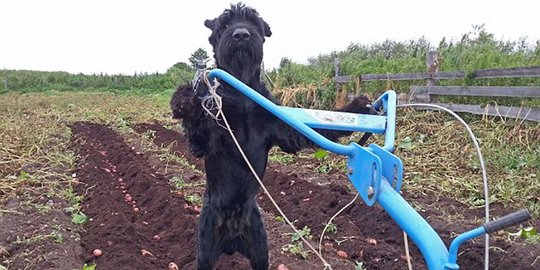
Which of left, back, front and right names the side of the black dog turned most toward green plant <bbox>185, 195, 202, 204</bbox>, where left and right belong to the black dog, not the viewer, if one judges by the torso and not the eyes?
back

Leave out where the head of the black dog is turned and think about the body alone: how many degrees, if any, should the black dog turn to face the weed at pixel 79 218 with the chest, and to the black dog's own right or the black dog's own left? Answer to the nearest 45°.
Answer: approximately 135° to the black dog's own right

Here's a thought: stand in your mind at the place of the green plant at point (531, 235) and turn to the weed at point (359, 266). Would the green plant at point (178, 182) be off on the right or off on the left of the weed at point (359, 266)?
right

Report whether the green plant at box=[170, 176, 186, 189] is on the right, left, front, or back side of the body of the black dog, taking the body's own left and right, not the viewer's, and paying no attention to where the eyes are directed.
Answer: back

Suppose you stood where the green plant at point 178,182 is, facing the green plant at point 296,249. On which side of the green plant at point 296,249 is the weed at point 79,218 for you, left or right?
right

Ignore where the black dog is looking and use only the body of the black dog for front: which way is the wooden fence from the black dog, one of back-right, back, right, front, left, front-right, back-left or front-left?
back-left

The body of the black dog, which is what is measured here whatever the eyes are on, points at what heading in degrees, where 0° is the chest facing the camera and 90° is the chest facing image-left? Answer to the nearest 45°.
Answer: approximately 0°

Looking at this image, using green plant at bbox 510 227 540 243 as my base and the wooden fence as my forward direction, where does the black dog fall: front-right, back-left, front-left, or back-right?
back-left

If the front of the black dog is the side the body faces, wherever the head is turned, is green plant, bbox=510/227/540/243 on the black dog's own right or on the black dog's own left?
on the black dog's own left
